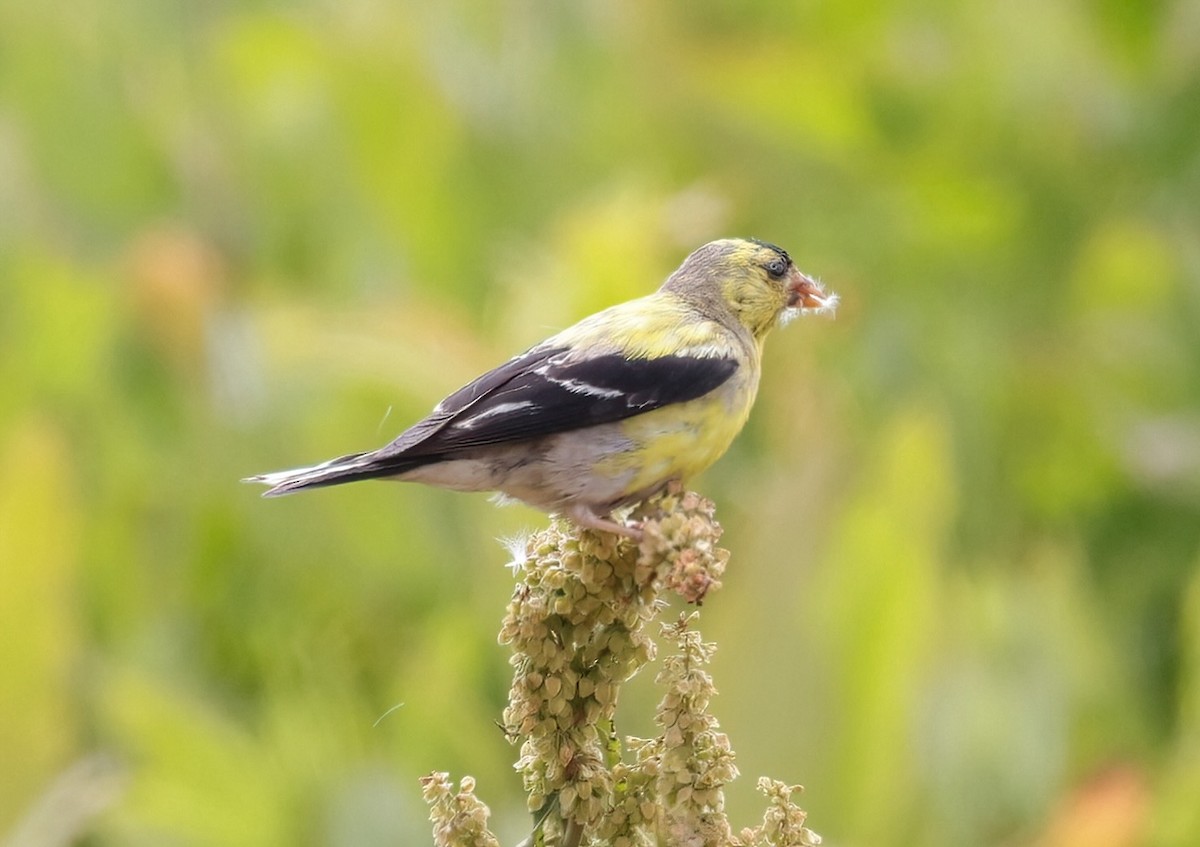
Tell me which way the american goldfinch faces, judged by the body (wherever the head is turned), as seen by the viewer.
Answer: to the viewer's right
